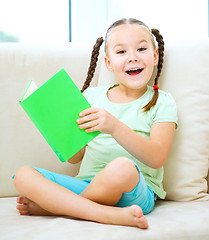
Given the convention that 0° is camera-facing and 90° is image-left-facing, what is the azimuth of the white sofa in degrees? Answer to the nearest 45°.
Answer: approximately 0°

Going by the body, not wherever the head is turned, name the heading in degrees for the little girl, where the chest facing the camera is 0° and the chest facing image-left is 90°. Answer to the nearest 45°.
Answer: approximately 45°
